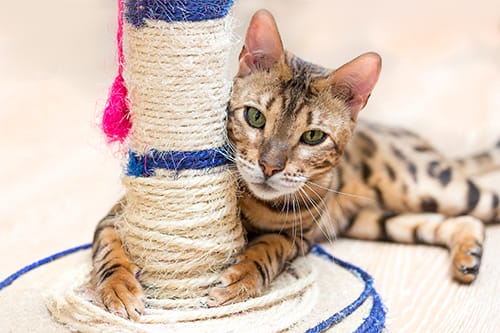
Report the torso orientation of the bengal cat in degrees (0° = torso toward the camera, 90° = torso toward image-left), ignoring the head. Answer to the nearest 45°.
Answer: approximately 45°
